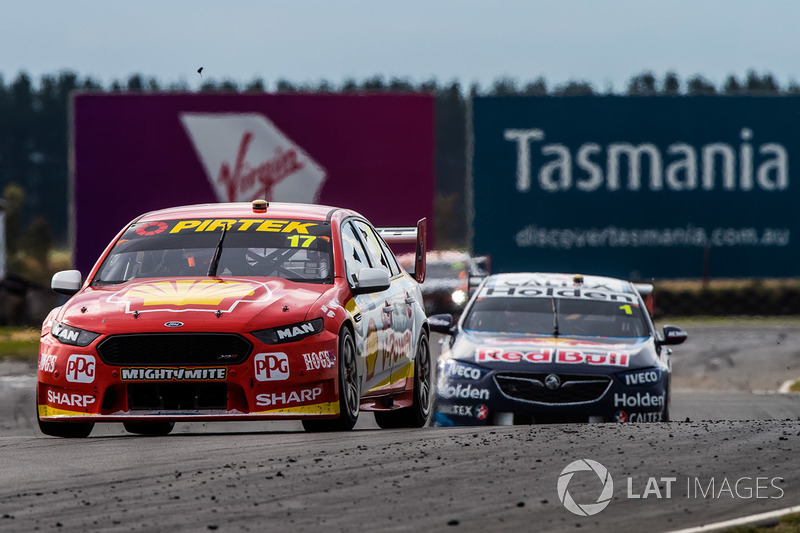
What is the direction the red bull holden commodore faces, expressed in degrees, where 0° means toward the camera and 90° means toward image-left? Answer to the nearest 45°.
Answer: approximately 0°

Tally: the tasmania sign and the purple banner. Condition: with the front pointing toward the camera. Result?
2

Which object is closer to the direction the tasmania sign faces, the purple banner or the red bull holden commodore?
the red bull holden commodore

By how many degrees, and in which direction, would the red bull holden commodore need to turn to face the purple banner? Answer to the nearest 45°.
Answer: approximately 180°

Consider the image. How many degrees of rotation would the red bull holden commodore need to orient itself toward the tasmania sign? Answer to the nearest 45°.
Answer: approximately 180°

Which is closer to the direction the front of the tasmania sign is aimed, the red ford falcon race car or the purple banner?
the red ford falcon race car

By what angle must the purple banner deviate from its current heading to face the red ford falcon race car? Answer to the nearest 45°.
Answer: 0° — it already faces it

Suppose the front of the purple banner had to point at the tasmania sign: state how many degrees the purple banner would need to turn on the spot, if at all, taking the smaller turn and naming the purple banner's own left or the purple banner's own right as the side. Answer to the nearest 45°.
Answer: approximately 90° to the purple banner's own left

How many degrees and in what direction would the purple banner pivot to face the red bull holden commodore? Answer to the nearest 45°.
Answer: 0° — it already faces it
